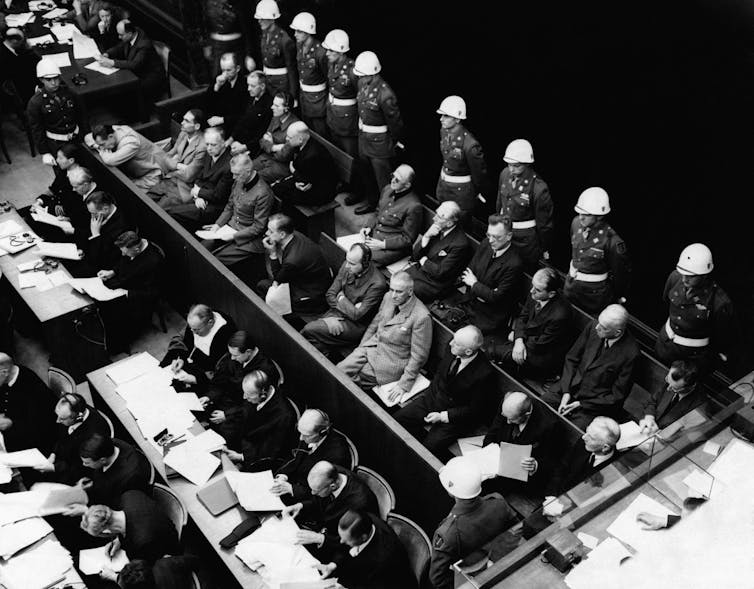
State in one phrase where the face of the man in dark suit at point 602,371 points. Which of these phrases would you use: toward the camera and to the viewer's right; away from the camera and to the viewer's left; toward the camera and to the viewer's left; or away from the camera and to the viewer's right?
toward the camera and to the viewer's left

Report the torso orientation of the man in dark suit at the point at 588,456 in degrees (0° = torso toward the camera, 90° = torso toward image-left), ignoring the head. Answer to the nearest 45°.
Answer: approximately 45°

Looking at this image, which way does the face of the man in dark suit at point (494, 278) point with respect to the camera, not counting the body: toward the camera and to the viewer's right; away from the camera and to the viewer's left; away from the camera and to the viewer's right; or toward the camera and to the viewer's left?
toward the camera and to the viewer's left

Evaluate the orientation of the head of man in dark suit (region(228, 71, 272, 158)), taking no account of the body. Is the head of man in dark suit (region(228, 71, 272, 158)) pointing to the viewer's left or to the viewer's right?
to the viewer's left

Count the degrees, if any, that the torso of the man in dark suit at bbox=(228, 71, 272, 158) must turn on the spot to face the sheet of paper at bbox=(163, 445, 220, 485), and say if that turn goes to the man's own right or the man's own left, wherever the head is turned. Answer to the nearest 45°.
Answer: approximately 45° to the man's own left

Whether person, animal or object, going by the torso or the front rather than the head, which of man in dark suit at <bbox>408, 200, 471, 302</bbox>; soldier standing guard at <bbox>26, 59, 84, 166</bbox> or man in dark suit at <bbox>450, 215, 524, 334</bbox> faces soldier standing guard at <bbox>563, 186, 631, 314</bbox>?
soldier standing guard at <bbox>26, 59, 84, 166</bbox>

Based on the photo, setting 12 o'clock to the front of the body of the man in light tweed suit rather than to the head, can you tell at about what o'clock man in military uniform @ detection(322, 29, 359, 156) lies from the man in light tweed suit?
The man in military uniform is roughly at 4 o'clock from the man in light tweed suit.
